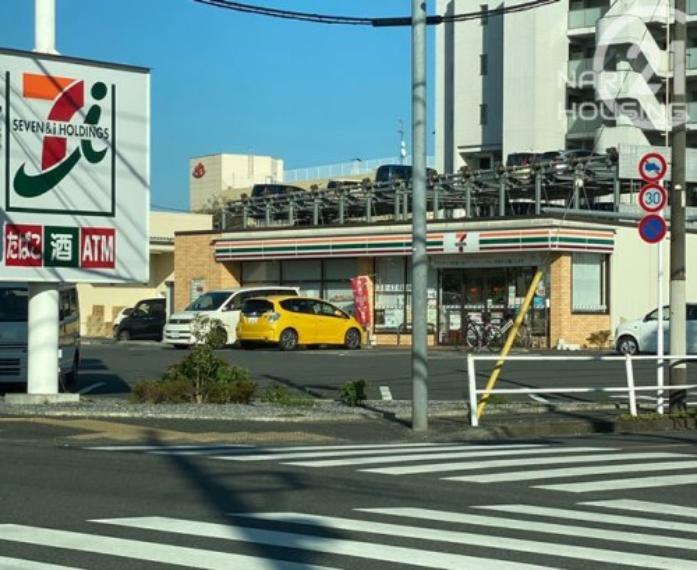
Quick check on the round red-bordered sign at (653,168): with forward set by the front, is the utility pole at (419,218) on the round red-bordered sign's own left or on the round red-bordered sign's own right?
on the round red-bordered sign's own right

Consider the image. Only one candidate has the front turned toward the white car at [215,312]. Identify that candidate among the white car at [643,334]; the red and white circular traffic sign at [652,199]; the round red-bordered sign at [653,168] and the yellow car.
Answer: the white car at [643,334]

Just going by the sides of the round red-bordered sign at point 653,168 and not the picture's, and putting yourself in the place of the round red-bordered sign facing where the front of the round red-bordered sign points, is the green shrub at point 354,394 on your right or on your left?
on your right

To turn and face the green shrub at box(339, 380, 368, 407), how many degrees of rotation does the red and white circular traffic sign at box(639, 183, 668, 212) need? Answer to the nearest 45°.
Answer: approximately 90° to its right

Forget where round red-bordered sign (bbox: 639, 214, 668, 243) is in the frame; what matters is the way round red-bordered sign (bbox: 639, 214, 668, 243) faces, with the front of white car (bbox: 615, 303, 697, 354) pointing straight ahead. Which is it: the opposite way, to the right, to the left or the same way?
to the left

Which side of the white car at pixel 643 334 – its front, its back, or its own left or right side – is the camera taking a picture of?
left

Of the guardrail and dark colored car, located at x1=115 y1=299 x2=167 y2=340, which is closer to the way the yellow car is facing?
the dark colored car

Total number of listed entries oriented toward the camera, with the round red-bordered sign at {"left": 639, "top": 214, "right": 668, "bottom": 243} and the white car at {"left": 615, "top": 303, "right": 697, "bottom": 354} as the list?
1
